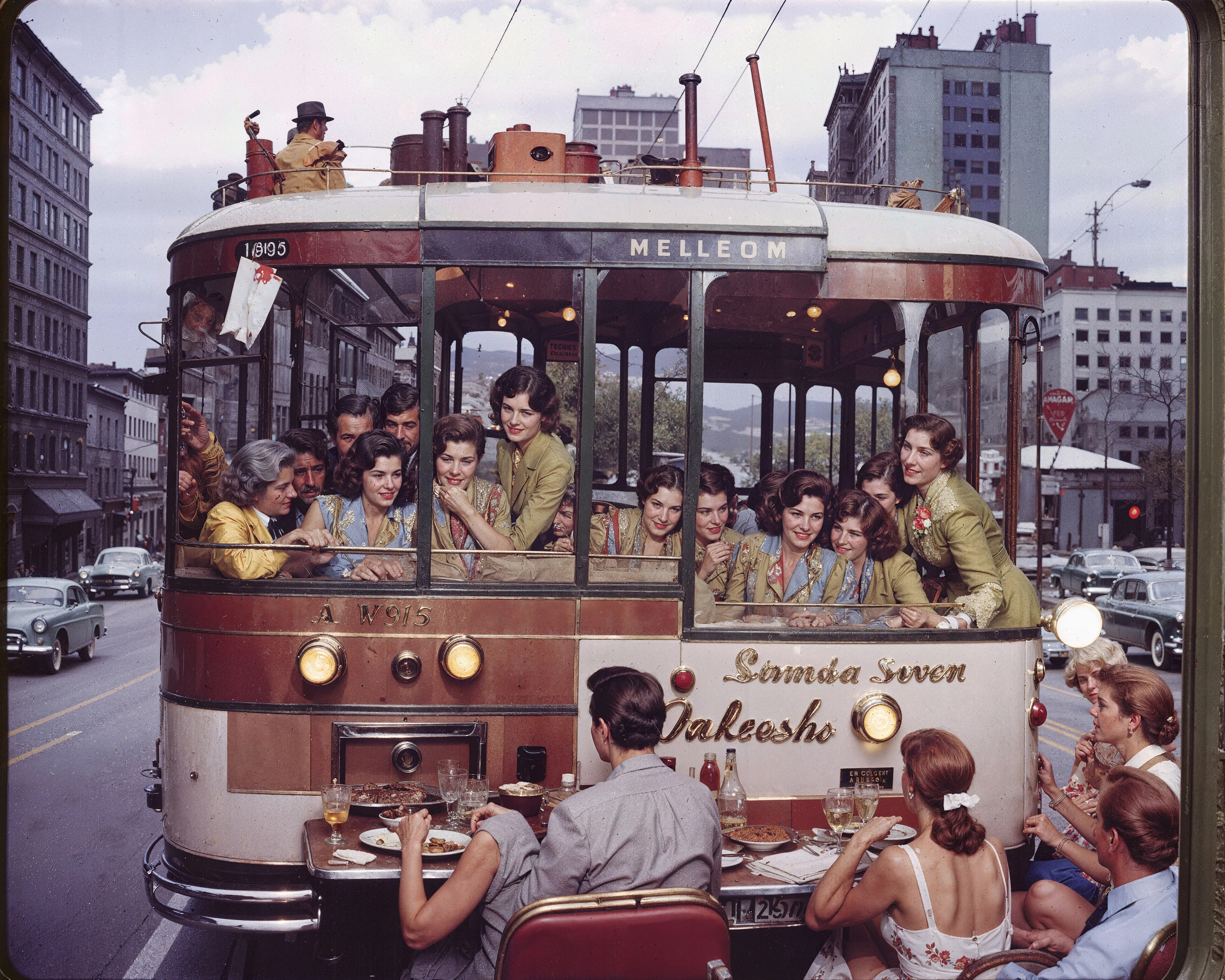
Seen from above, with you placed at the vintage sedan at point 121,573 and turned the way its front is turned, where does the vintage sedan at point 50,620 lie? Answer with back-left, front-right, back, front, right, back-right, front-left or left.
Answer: front-left

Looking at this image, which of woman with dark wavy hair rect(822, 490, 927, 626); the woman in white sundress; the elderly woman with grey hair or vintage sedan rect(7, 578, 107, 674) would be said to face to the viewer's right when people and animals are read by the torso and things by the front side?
the elderly woman with grey hair

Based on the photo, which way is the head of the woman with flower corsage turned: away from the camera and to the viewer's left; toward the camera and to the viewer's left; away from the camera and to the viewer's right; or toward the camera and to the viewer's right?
toward the camera and to the viewer's left

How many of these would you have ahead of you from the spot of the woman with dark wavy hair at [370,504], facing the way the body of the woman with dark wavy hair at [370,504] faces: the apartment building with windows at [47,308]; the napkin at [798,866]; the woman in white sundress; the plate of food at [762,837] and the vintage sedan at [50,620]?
3

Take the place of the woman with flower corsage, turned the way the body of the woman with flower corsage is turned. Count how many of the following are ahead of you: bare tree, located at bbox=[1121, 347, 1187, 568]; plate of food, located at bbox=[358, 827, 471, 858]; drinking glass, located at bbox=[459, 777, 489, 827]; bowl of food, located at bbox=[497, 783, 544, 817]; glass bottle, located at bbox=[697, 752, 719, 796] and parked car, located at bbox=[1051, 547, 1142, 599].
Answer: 4

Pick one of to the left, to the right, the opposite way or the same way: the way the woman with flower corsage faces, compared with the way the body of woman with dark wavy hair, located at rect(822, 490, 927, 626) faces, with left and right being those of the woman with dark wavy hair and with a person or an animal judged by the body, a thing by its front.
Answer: the same way

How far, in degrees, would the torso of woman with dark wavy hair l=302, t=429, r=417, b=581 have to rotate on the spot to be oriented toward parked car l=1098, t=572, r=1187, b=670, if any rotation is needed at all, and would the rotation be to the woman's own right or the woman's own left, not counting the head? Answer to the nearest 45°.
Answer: approximately 90° to the woman's own left

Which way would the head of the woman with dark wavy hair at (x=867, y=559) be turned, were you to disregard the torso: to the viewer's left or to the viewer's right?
to the viewer's left

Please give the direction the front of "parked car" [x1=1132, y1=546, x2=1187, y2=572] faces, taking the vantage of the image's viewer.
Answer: facing the viewer and to the left of the viewer

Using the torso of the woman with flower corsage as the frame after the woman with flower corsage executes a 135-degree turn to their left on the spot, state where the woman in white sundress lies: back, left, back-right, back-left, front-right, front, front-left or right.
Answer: right

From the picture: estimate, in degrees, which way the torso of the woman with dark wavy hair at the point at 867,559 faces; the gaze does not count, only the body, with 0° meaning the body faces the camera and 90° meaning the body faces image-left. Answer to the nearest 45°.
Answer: approximately 45°

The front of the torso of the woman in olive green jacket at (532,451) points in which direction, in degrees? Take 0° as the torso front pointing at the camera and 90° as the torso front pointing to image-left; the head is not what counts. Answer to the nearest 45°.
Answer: approximately 45°

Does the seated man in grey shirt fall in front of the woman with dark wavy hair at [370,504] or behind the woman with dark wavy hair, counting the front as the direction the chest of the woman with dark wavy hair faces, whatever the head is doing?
in front

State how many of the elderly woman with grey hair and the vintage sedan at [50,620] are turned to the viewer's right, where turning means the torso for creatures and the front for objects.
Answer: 1
